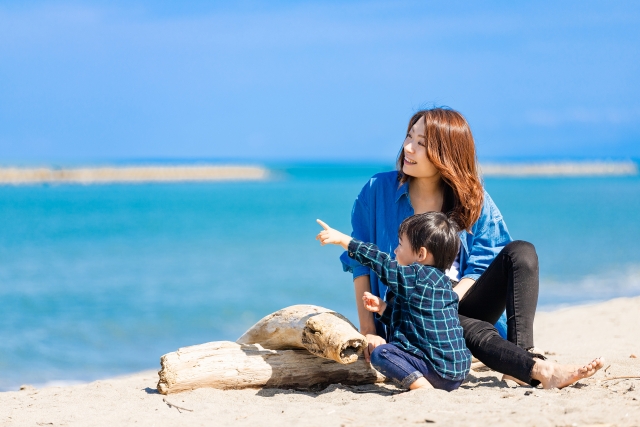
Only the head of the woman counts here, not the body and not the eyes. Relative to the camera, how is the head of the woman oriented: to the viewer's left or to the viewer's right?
to the viewer's left

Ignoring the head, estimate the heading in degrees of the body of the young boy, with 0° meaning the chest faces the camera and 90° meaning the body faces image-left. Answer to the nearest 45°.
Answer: approximately 135°

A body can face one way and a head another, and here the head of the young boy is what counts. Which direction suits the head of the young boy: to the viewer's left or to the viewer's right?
to the viewer's left
